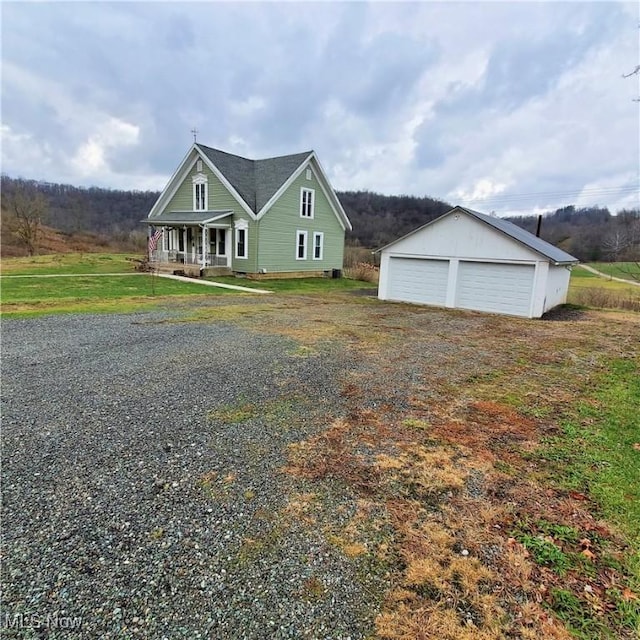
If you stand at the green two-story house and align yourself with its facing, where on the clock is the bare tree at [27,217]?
The bare tree is roughly at 3 o'clock from the green two-story house.

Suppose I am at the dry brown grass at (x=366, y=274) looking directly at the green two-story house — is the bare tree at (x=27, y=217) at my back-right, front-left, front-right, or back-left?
front-right

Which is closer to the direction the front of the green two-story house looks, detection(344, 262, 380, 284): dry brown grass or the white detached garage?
the white detached garage

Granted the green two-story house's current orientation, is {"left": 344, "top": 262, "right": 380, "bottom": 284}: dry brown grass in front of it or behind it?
behind

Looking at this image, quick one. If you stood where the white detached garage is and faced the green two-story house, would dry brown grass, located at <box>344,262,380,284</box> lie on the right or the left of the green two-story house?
right

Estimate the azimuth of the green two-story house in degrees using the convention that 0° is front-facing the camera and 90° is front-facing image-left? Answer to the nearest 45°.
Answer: approximately 45°

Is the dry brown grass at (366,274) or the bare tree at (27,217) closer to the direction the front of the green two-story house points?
the bare tree

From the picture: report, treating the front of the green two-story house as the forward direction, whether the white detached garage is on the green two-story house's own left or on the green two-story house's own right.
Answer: on the green two-story house's own left
